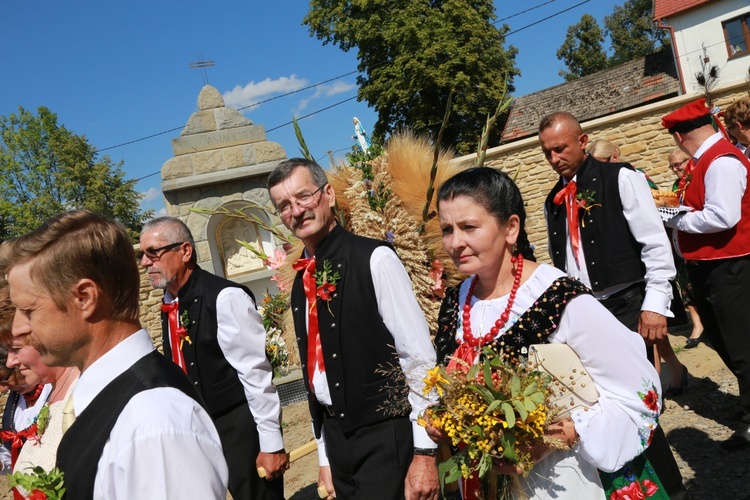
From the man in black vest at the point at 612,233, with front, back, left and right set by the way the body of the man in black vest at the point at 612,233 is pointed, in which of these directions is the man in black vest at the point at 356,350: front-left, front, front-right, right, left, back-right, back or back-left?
front

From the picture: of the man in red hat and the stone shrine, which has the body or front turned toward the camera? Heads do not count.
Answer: the stone shrine

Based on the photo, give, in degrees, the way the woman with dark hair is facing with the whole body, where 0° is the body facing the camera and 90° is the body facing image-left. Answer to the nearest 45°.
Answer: approximately 45°

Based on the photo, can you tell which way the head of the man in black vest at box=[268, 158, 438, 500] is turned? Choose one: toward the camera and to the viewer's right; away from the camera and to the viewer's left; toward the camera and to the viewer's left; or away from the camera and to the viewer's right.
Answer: toward the camera and to the viewer's left

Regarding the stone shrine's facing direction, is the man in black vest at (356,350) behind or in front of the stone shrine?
in front

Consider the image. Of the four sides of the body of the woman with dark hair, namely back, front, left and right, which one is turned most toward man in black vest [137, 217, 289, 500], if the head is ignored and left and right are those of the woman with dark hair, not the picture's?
right

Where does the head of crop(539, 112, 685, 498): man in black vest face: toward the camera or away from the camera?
toward the camera

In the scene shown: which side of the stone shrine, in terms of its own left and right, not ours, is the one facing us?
front

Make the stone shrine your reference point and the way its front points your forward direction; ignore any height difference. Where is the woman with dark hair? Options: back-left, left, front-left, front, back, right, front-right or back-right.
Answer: front

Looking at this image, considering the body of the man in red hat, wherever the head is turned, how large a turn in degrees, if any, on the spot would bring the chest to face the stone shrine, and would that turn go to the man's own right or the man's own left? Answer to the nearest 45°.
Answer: approximately 45° to the man's own right

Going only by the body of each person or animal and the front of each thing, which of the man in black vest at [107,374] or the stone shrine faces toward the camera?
the stone shrine

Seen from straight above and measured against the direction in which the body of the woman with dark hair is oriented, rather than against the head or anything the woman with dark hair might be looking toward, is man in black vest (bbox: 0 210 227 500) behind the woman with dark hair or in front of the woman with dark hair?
in front

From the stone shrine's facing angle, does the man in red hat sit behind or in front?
in front

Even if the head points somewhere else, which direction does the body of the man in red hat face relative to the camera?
to the viewer's left
